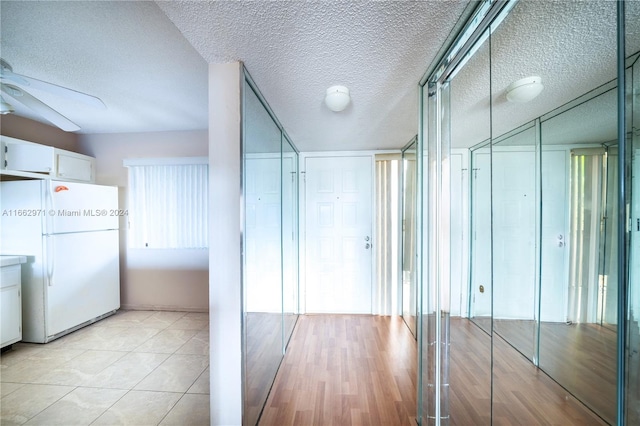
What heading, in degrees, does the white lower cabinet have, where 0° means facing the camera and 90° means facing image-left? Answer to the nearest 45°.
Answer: approximately 315°

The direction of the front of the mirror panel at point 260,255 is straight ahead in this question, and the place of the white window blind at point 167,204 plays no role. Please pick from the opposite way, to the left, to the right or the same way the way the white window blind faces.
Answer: to the right

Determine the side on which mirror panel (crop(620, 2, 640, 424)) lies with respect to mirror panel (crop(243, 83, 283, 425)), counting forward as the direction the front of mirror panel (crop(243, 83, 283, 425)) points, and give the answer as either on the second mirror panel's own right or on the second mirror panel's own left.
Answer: on the second mirror panel's own right

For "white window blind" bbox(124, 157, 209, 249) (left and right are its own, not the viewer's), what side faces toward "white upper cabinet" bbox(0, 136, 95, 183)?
right

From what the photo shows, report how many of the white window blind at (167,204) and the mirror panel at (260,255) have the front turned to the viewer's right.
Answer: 1

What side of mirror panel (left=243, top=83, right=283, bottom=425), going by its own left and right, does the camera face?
right
